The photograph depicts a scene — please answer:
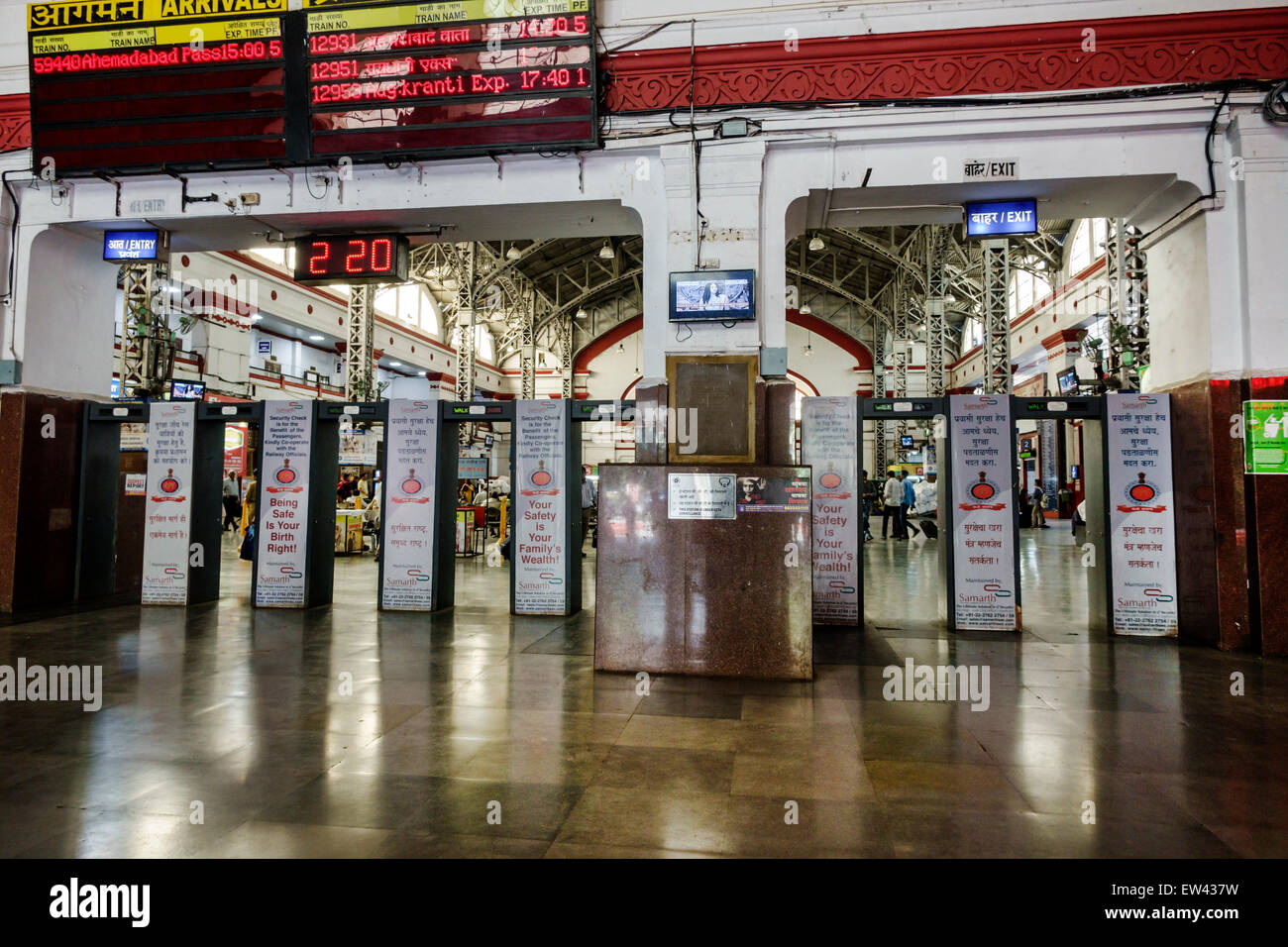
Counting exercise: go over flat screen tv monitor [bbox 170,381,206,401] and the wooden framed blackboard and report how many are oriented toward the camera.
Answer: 2

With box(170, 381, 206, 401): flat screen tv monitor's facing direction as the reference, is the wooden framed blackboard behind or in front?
in front

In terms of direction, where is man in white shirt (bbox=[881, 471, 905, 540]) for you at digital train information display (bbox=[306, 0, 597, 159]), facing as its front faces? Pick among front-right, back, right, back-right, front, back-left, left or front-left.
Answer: back-left

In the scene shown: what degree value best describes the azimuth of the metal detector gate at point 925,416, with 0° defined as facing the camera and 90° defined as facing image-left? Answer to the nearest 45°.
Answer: approximately 0°

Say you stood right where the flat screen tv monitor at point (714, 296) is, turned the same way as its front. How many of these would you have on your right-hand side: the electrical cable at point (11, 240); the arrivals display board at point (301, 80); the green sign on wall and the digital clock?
3

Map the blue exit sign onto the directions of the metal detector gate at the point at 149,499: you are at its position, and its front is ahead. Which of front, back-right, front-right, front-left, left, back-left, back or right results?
front-left

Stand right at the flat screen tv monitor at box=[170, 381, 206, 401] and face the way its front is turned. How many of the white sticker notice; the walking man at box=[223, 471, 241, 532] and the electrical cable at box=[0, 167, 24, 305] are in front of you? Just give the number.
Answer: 2

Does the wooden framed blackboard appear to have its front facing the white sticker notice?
yes

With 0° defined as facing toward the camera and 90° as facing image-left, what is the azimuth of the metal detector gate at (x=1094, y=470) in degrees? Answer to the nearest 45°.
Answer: approximately 0°

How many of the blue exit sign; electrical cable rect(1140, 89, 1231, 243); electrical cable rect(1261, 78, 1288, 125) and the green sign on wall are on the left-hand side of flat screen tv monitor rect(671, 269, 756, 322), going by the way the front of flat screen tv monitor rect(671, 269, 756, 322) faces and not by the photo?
4
